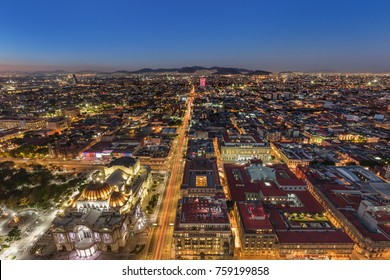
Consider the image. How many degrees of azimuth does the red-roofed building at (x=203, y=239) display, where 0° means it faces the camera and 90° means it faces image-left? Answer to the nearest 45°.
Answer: approximately 0°

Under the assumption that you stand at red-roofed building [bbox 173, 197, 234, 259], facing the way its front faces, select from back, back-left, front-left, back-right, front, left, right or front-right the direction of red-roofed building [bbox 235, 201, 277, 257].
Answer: left

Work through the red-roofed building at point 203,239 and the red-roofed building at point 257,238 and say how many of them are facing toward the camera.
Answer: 2

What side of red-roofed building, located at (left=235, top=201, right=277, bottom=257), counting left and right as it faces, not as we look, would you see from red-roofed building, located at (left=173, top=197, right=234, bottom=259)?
right
